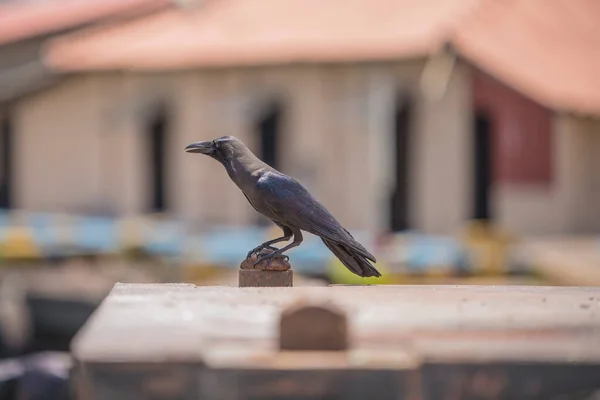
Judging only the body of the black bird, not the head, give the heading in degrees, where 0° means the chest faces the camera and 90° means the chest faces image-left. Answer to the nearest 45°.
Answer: approximately 90°

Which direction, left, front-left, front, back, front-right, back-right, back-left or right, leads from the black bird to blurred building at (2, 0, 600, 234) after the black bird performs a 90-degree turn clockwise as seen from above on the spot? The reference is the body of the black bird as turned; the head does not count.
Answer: front
